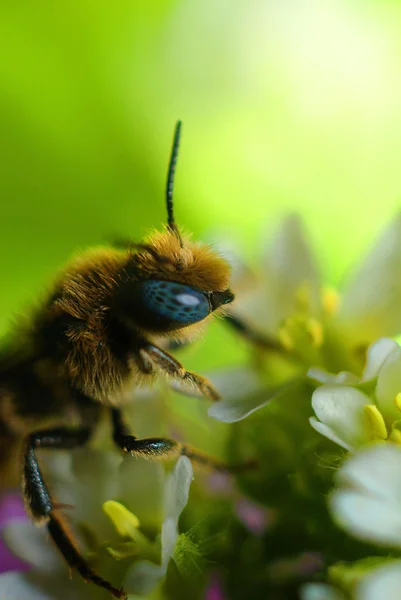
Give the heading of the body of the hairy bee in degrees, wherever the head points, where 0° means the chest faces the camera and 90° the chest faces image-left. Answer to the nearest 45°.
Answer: approximately 270°
